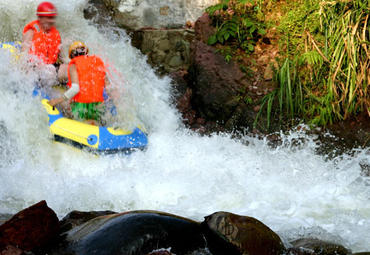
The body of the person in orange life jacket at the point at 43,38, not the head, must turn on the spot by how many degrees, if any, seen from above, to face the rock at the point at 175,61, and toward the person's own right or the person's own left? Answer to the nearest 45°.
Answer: approximately 45° to the person's own left

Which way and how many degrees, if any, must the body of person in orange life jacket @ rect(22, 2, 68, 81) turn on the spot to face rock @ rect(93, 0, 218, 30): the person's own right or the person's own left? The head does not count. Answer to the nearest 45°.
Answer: approximately 90° to the person's own left

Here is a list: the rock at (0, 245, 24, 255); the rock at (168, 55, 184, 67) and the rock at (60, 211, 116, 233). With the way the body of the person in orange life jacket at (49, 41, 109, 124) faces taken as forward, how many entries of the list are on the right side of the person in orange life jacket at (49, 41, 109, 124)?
1

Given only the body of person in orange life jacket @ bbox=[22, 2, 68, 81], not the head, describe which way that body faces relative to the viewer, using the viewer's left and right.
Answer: facing the viewer and to the right of the viewer
